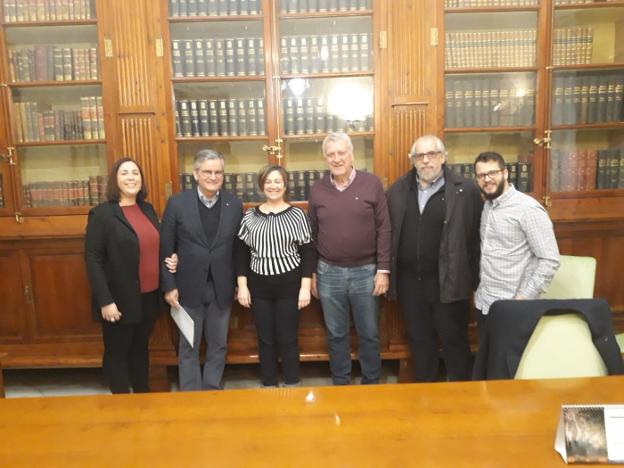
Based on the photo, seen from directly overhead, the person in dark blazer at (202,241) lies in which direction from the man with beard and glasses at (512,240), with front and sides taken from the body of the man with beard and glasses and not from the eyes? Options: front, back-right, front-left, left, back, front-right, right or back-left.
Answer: front-right

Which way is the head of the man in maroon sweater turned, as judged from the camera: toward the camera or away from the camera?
toward the camera

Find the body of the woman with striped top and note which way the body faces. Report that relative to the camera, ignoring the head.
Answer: toward the camera

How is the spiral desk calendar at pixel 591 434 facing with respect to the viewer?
toward the camera

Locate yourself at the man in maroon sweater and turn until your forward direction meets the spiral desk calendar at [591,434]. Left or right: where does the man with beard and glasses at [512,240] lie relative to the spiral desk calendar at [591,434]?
left

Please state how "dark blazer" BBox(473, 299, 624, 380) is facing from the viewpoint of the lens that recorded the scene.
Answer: facing the viewer

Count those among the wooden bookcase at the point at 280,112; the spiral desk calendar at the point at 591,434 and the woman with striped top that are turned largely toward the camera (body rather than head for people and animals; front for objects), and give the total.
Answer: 3

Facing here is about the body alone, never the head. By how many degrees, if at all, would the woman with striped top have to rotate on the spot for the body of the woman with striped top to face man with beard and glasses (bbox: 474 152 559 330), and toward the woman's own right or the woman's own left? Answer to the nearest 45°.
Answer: approximately 45° to the woman's own left

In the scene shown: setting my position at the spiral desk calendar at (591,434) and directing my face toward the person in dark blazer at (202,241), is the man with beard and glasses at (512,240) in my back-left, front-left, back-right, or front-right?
front-right
